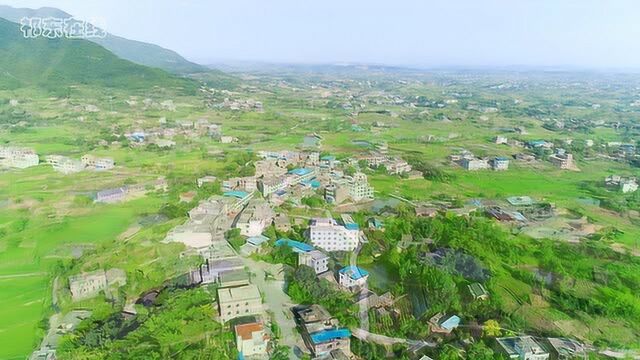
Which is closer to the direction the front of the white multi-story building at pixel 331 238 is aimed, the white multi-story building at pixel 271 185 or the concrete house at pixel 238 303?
the concrete house

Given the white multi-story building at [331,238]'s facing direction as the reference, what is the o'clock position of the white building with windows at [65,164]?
The white building with windows is roughly at 4 o'clock from the white multi-story building.

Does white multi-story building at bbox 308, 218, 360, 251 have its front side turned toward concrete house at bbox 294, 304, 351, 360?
yes

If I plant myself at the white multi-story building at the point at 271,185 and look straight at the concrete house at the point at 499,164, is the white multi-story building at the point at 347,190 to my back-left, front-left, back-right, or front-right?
front-right

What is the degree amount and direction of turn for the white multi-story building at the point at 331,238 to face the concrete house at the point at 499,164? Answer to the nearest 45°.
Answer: approximately 135° to its left

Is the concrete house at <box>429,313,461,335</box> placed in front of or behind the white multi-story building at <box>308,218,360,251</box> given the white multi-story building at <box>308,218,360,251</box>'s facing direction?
in front

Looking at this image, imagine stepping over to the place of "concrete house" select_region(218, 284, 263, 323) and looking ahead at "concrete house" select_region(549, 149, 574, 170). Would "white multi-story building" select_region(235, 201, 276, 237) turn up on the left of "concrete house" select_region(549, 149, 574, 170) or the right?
left

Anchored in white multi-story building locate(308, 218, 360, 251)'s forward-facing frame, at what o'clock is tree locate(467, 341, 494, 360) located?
The tree is roughly at 11 o'clock from the white multi-story building.

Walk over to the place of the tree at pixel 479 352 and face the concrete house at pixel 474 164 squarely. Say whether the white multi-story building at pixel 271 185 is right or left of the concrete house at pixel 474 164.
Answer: left

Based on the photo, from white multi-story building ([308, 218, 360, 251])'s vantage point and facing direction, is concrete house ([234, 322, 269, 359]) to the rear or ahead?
ahead

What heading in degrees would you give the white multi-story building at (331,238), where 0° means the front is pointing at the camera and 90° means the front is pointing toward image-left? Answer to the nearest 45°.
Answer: approximately 0°

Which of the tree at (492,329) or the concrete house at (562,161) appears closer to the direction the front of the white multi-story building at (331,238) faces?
the tree

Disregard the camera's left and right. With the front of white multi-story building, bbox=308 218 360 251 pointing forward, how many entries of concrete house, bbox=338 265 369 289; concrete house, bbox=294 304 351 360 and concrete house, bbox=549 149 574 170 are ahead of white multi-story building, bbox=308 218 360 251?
2

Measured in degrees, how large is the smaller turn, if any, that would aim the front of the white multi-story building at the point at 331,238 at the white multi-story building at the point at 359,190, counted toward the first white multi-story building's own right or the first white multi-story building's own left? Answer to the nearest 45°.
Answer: approximately 180°

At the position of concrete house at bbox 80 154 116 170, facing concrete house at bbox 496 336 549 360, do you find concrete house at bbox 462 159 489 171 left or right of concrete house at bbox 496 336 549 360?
left

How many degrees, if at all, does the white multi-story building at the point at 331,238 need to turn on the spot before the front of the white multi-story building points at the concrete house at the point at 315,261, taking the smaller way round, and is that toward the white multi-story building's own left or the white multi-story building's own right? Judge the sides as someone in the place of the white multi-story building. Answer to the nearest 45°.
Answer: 0° — it already faces it

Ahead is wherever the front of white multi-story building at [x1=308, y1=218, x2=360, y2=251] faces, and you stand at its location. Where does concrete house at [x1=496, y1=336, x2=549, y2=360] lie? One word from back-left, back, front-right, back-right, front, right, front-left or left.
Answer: front-left

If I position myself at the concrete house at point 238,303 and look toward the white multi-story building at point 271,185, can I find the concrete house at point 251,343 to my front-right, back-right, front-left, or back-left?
back-right
